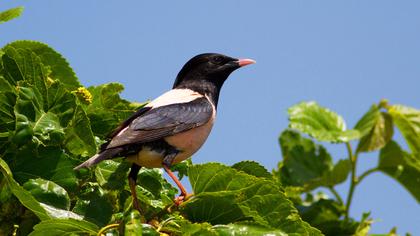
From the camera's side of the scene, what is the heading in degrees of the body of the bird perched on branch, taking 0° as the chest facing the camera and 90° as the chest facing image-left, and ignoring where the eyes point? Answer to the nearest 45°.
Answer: approximately 270°

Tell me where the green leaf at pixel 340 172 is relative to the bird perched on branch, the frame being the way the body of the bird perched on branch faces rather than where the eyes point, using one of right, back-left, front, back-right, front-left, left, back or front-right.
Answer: front-left

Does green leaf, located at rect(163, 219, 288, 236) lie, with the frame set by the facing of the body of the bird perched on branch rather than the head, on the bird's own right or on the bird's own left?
on the bird's own right

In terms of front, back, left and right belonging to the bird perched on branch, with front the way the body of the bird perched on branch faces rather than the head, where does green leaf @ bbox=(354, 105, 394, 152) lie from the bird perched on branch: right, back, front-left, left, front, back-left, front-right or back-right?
front-left
